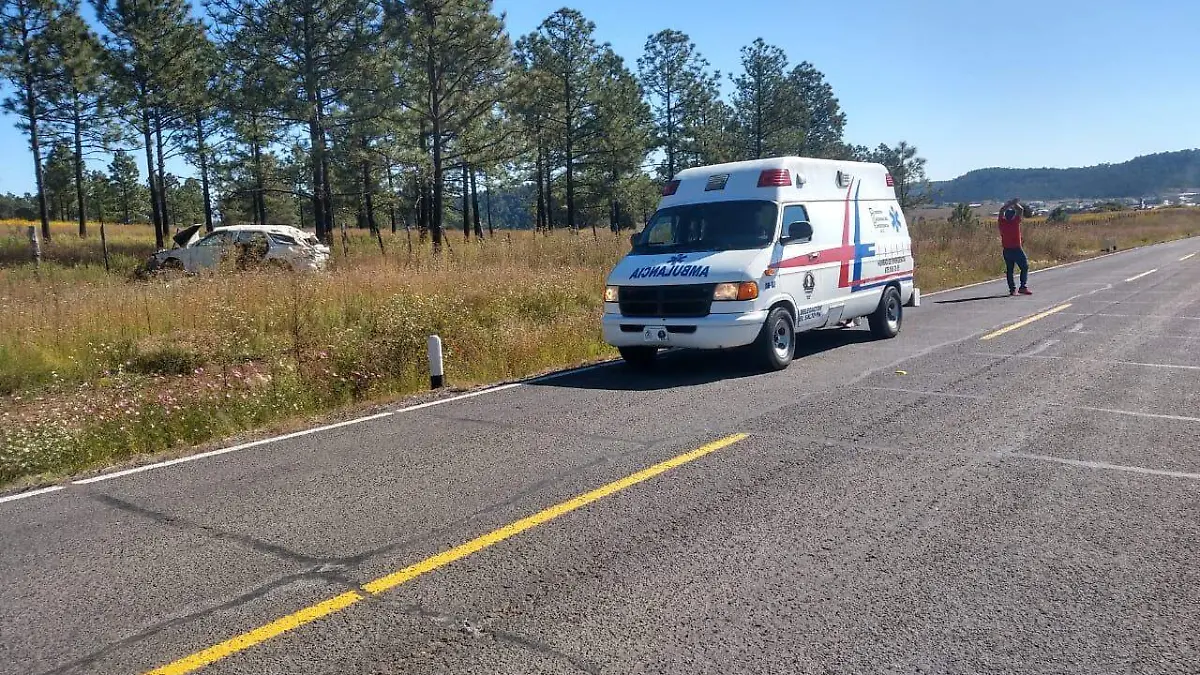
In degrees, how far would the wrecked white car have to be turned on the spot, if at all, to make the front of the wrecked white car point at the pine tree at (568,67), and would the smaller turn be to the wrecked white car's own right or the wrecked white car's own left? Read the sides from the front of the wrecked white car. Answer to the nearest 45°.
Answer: approximately 135° to the wrecked white car's own right

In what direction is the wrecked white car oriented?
to the viewer's left

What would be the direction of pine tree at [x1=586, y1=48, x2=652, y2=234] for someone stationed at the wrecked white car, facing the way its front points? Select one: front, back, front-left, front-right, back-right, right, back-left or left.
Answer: back-right

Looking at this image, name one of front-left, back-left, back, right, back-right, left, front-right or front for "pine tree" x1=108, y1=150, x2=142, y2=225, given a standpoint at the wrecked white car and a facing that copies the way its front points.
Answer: right

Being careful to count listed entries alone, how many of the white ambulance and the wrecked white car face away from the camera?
0

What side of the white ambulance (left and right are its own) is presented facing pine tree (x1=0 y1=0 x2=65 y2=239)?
right

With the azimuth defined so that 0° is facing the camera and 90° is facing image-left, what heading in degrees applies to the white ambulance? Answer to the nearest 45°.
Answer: approximately 45°

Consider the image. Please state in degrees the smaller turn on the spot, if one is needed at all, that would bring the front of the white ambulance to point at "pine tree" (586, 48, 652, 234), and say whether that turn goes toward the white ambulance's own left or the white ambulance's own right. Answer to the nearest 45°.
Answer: approximately 135° to the white ambulance's own right

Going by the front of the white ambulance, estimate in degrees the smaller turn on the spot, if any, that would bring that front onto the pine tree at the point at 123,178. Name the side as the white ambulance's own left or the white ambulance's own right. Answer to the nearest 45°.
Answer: approximately 90° to the white ambulance's own right

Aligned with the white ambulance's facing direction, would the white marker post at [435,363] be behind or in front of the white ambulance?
in front

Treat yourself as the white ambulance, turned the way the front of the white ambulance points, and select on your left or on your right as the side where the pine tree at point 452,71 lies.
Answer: on your right

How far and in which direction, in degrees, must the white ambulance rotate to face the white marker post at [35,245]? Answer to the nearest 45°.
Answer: approximately 90° to its right

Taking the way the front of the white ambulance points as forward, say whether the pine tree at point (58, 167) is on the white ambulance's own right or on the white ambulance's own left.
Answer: on the white ambulance's own right

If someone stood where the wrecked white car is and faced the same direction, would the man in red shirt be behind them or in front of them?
behind
